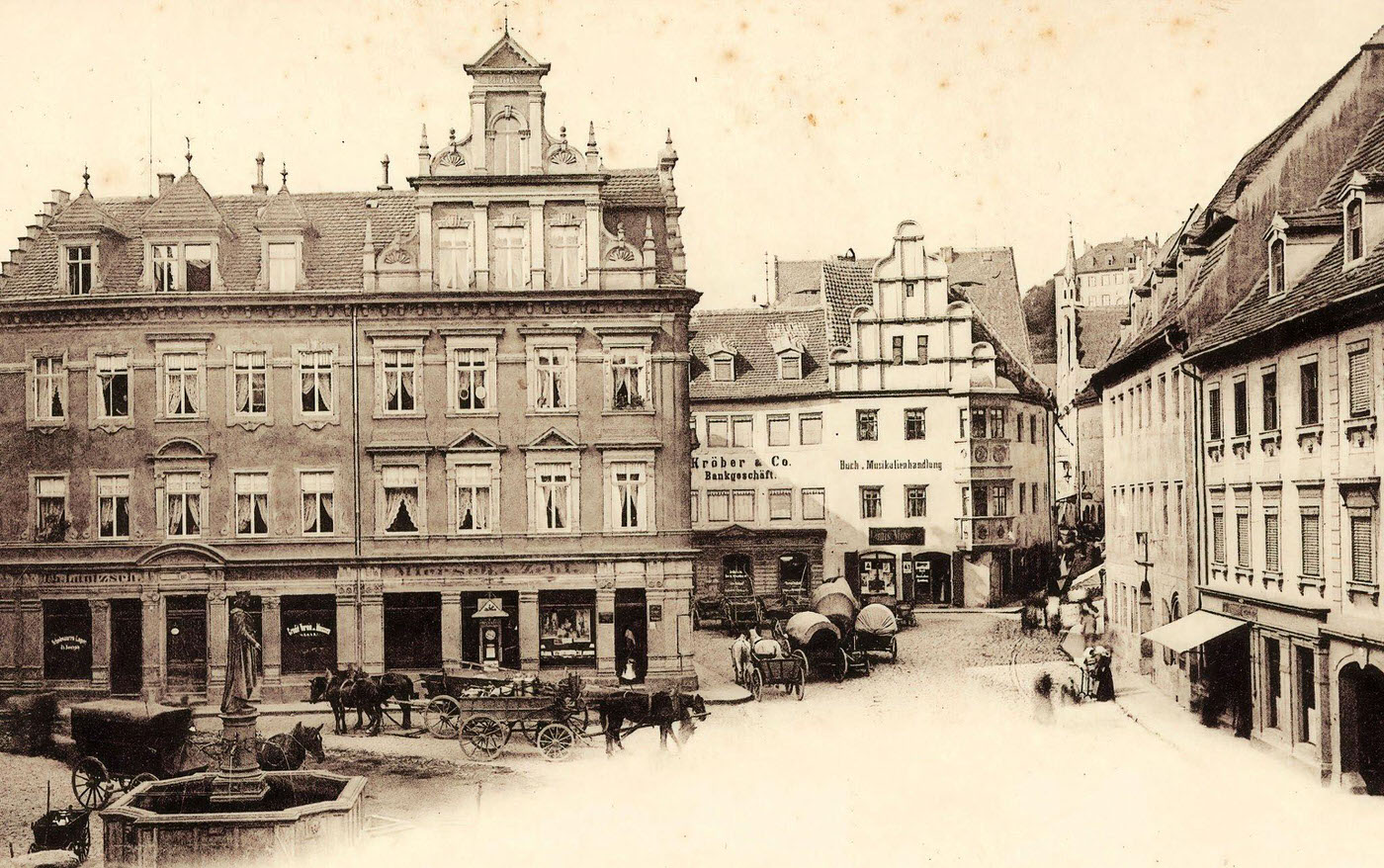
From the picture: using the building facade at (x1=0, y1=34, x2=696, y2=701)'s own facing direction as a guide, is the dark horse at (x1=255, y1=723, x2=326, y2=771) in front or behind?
in front

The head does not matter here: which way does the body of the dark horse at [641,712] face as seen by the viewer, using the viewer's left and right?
facing to the right of the viewer

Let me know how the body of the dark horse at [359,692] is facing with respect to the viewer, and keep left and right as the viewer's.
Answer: facing to the left of the viewer

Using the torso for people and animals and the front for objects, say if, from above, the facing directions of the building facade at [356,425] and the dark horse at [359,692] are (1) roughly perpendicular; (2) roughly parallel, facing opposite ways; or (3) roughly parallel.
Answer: roughly perpendicular

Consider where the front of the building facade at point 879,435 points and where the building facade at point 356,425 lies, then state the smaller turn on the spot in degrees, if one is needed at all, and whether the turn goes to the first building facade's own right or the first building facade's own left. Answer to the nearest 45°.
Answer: approximately 45° to the first building facade's own right
